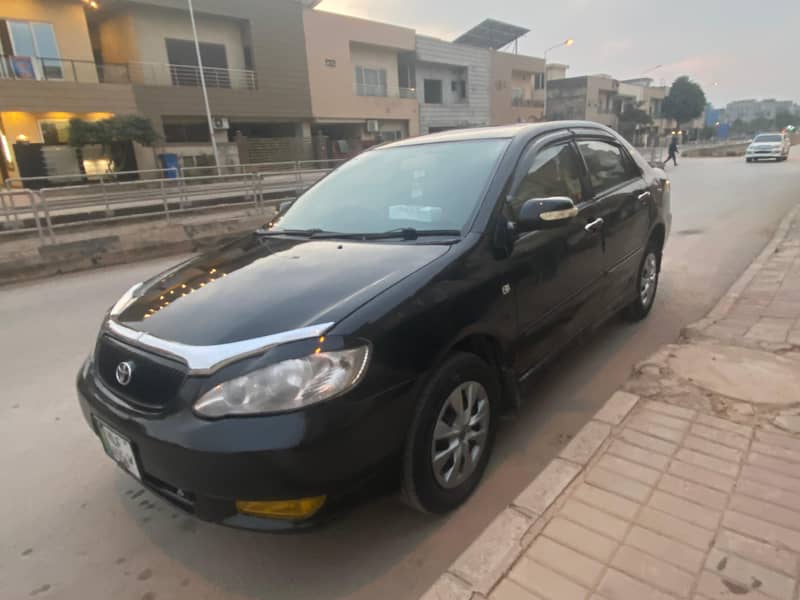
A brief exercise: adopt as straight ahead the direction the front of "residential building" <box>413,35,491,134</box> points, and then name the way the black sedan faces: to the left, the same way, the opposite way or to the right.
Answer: to the right

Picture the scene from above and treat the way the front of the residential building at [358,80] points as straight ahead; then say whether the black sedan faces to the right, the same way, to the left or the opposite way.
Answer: to the right

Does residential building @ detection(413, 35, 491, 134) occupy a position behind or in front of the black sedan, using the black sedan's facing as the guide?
behind

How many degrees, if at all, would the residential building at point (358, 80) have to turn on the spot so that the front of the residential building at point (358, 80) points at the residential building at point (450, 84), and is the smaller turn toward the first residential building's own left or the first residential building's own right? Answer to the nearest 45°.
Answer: approximately 90° to the first residential building's own left

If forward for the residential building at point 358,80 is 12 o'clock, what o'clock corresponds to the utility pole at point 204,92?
The utility pole is roughly at 3 o'clock from the residential building.

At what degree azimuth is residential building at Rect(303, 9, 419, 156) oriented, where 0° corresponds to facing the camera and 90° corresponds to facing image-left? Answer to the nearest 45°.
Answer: approximately 315°

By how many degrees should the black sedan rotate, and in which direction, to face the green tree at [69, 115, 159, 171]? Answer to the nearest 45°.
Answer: approximately 90° to its right

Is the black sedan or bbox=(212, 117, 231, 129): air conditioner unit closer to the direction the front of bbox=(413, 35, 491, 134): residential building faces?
the black sedan

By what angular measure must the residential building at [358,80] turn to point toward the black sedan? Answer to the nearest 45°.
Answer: approximately 45° to its right

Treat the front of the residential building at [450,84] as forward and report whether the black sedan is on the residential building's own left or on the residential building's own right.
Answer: on the residential building's own right

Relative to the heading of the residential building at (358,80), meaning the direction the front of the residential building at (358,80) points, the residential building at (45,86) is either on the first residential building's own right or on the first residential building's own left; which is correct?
on the first residential building's own right

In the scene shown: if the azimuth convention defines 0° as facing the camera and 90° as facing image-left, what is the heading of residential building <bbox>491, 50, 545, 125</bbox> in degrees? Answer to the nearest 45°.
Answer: approximately 315°
